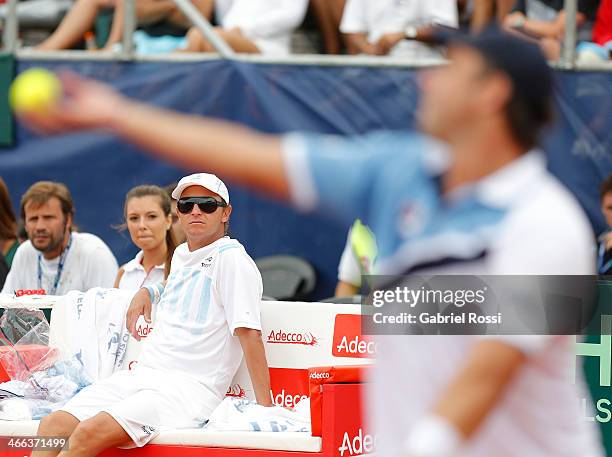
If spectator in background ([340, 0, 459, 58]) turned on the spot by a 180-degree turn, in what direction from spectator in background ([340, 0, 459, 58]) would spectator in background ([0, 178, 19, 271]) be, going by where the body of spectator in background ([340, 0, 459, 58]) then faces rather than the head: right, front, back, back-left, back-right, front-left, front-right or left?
left

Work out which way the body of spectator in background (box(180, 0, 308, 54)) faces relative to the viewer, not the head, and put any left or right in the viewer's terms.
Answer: facing the viewer and to the left of the viewer

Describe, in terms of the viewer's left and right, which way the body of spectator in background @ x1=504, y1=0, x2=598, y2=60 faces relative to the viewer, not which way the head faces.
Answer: facing the viewer

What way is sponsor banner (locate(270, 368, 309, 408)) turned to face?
toward the camera

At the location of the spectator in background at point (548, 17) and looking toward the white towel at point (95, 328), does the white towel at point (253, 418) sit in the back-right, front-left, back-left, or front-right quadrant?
front-left

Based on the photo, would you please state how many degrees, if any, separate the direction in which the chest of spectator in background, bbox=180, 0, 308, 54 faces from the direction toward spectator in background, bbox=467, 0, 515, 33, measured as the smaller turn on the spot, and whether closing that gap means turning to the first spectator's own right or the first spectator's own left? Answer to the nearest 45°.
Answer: approximately 135° to the first spectator's own left

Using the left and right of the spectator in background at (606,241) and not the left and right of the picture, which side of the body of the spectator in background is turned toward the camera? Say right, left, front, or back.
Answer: front

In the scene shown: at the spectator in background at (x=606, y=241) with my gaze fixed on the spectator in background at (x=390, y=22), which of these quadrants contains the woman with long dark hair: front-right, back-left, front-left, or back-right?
front-left

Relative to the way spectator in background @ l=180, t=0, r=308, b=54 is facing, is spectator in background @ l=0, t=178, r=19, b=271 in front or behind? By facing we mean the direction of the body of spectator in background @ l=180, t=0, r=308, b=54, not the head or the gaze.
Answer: in front
